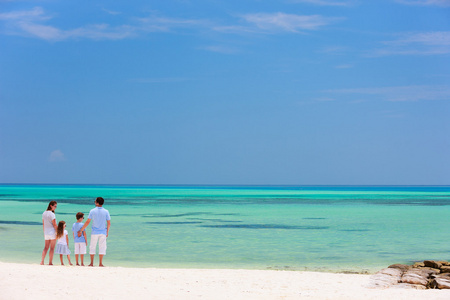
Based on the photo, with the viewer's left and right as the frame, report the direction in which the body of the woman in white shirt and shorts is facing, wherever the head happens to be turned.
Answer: facing away from the viewer and to the right of the viewer

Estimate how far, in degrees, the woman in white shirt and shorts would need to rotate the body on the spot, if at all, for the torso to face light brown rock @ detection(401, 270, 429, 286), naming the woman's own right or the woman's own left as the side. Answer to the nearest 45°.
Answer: approximately 90° to the woman's own right

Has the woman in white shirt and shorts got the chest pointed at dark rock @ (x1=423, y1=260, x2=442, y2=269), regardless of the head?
no

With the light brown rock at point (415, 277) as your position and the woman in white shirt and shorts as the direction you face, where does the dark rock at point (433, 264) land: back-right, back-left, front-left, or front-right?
back-right

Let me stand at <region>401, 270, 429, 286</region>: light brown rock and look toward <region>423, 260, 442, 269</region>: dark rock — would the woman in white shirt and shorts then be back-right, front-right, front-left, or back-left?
back-left
